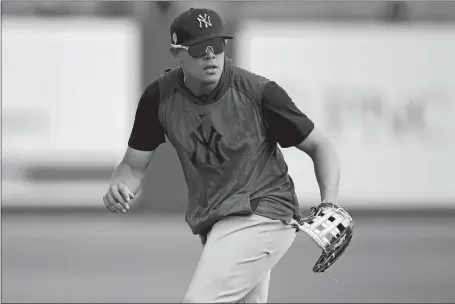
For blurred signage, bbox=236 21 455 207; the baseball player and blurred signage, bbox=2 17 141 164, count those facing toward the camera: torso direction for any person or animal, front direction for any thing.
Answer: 3

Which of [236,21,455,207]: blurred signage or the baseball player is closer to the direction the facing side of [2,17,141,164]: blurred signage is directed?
the baseball player

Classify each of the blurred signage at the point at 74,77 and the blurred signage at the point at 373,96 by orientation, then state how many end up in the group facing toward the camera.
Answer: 2

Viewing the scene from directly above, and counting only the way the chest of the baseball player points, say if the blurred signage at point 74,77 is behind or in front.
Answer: behind

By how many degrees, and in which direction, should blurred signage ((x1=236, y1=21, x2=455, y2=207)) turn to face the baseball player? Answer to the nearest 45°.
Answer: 0° — it already faces them

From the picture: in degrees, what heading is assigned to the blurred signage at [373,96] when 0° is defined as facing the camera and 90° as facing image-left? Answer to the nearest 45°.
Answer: approximately 0°

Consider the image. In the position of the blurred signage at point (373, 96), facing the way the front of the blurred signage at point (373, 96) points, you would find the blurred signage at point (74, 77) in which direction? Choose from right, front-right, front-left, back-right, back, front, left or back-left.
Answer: right

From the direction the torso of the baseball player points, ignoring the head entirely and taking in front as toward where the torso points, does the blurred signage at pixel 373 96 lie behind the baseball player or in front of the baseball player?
behind

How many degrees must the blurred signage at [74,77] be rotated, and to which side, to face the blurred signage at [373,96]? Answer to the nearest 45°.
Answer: approximately 90° to its left

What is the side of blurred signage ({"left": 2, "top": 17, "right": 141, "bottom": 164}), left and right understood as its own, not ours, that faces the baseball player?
front

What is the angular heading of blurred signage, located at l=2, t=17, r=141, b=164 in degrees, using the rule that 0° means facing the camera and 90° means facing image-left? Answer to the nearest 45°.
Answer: approximately 0°
